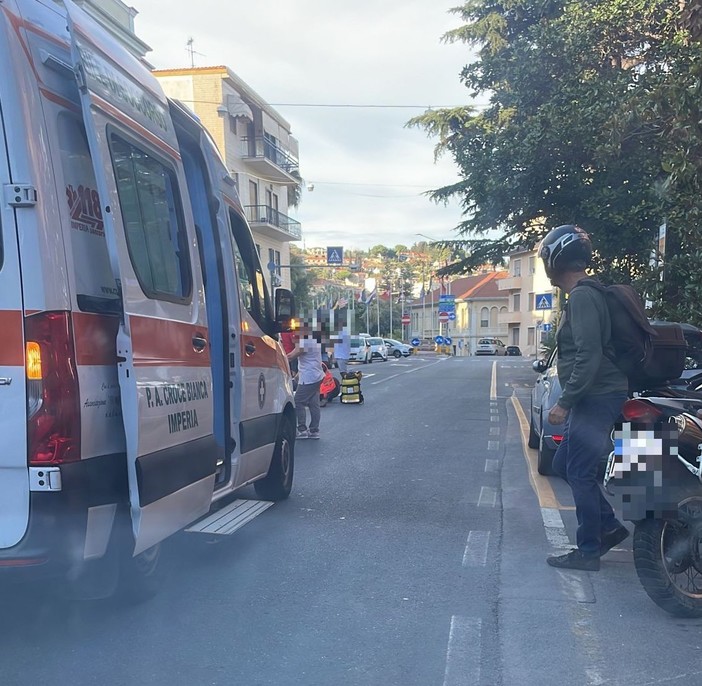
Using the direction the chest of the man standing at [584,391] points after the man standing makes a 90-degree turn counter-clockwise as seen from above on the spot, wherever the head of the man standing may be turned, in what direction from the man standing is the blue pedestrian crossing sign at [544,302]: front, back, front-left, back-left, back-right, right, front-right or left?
back

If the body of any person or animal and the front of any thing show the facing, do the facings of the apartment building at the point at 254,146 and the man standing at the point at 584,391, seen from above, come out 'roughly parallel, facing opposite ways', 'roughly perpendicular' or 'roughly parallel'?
roughly parallel, facing opposite ways

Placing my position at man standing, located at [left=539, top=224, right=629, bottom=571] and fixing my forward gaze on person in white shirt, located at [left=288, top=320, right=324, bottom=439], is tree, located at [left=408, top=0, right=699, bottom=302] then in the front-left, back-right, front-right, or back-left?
front-right

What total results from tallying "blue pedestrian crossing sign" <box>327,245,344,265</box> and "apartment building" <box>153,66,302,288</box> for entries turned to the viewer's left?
0

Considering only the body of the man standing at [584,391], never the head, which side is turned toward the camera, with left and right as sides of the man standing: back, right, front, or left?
left

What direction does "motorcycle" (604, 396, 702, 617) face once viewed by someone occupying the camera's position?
facing away from the viewer and to the right of the viewer

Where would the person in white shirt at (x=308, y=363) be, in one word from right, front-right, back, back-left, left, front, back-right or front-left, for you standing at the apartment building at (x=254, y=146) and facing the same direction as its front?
front-right

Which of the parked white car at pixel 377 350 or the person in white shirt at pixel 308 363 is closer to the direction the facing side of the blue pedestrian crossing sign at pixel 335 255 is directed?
the person in white shirt

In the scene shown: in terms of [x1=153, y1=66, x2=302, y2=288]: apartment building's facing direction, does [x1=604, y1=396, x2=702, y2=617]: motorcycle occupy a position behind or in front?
in front

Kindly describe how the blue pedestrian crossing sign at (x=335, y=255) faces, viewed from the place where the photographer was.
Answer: facing the viewer

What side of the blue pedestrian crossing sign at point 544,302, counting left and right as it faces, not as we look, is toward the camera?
front

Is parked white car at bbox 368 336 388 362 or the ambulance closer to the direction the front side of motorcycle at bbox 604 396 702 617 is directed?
the parked white car

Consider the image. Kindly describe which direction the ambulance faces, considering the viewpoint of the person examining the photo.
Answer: facing away from the viewer and to the right of the viewer
